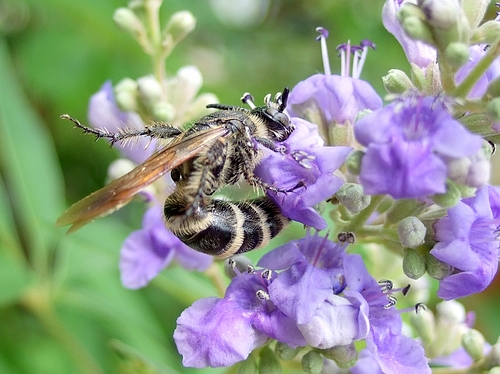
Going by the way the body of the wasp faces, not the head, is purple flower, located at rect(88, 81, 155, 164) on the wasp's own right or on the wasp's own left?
on the wasp's own left

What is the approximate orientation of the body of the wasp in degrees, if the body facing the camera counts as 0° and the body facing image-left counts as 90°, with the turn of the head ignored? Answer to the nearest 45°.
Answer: approximately 270°

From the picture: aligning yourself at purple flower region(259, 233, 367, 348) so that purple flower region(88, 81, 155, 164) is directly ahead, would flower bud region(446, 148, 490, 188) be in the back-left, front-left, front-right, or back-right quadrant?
back-right

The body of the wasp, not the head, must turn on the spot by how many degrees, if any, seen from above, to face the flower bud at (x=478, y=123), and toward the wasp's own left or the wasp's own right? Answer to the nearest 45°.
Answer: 0° — it already faces it

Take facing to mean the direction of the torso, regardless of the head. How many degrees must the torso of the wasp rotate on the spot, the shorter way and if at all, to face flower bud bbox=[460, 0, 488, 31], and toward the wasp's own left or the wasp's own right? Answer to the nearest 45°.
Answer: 0° — it already faces it
